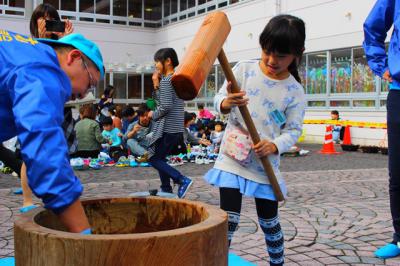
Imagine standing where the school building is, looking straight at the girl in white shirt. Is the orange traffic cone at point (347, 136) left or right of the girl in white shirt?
left

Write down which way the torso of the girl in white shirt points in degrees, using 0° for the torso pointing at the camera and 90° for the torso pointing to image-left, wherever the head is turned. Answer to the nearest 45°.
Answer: approximately 45°

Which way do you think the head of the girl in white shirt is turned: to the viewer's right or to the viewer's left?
to the viewer's left

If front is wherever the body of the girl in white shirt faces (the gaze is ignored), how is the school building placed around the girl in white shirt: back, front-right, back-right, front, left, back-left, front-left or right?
back-right

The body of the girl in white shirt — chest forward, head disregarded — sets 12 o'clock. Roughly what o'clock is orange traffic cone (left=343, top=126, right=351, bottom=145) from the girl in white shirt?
The orange traffic cone is roughly at 5 o'clock from the girl in white shirt.
